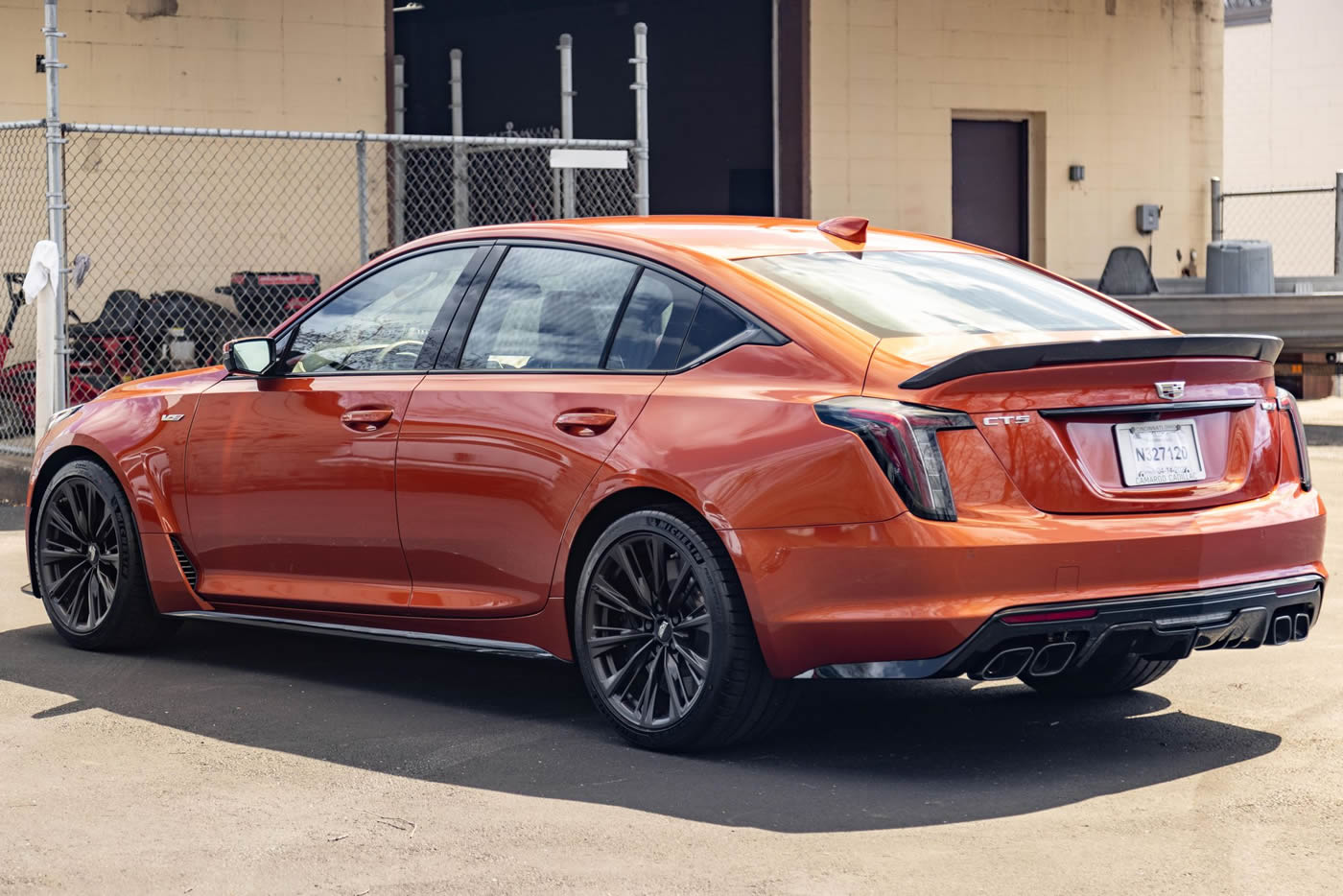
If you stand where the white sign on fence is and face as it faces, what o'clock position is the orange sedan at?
The orange sedan is roughly at 12 o'clock from the white sign on fence.

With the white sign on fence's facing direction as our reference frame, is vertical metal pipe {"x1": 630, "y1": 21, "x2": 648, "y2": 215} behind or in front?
behind

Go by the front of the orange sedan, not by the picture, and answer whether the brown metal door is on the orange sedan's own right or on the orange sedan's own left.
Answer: on the orange sedan's own right

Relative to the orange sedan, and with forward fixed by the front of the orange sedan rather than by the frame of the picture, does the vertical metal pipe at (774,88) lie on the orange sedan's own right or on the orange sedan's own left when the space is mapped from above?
on the orange sedan's own right

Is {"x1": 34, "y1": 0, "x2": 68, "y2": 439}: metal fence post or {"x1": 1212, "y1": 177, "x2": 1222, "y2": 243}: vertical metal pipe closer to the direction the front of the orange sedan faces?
the metal fence post

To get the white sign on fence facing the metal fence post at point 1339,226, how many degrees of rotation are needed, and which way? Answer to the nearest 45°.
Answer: approximately 135° to its left

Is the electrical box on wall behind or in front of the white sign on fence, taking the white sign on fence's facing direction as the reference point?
behind

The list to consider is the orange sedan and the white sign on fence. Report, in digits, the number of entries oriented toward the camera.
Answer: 1

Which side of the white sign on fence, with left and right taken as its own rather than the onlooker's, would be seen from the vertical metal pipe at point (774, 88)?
back

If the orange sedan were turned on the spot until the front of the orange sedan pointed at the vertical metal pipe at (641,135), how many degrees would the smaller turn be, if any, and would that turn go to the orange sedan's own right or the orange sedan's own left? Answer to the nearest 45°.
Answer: approximately 45° to the orange sedan's own right

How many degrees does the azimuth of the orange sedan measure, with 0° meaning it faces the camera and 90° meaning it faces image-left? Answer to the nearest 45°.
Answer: approximately 135°

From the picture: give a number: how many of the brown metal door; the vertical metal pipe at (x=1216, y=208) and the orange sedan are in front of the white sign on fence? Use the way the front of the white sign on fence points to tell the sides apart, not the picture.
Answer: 1

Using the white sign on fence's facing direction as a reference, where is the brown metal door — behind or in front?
behind
